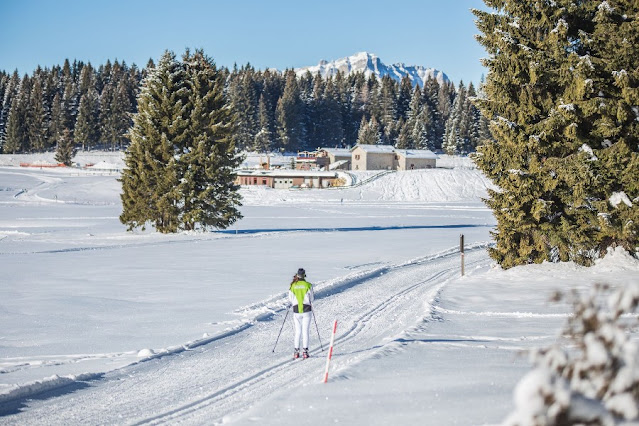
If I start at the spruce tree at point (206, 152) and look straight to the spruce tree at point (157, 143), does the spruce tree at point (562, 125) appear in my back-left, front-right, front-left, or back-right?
back-left

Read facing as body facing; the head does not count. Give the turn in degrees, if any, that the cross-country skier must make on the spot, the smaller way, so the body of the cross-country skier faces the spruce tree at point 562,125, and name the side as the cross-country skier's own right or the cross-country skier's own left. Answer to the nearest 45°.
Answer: approximately 45° to the cross-country skier's own right

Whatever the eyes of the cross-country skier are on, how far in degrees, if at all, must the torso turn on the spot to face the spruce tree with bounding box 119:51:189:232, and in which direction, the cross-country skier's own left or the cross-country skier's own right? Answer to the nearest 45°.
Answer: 0° — they already face it

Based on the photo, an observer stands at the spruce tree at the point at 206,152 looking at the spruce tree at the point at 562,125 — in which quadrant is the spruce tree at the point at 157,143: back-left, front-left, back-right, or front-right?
back-right

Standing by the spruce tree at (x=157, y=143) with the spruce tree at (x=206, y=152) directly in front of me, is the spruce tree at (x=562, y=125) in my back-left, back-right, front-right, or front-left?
front-right

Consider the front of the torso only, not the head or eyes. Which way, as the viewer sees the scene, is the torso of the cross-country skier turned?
away from the camera
